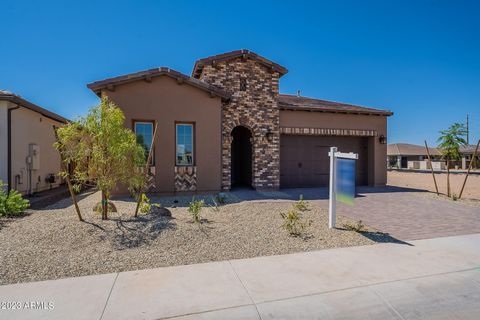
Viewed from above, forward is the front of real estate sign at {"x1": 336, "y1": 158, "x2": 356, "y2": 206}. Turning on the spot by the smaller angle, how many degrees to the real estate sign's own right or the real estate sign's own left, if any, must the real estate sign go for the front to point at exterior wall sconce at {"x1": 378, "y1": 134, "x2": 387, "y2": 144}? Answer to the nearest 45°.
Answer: approximately 135° to the real estate sign's own right

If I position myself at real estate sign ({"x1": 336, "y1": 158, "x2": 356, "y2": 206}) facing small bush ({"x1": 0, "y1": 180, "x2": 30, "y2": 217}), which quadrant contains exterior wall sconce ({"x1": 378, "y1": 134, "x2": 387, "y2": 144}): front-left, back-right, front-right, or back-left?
back-right

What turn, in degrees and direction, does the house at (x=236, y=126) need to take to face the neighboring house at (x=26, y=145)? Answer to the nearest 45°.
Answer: approximately 90° to its right

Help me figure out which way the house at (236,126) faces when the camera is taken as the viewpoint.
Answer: facing the viewer

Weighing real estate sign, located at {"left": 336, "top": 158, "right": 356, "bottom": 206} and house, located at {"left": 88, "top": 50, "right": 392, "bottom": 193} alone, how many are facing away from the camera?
0

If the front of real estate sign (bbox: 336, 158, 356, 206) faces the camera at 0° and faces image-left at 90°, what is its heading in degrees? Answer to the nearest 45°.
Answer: approximately 45°

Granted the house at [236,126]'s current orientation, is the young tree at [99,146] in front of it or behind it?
in front

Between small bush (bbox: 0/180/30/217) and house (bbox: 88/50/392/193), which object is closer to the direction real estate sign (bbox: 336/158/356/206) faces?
the small bush
